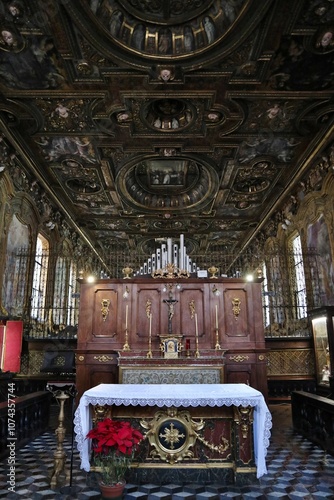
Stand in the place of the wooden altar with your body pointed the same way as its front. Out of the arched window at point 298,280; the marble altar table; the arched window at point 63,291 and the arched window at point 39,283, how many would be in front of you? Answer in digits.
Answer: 1

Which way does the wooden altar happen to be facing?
toward the camera

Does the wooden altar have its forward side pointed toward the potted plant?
yes

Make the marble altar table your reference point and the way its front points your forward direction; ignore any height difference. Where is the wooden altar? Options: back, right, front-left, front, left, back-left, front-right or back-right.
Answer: back

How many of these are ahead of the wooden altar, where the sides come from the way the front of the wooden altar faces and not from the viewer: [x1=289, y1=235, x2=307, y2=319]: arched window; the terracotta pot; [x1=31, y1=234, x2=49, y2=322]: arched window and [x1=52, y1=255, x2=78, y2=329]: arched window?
1

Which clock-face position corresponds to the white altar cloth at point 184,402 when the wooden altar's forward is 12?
The white altar cloth is roughly at 12 o'clock from the wooden altar.

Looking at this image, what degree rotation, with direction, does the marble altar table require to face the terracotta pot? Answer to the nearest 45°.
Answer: approximately 45° to its right

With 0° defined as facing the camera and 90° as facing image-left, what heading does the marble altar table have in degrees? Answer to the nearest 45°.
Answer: approximately 0°

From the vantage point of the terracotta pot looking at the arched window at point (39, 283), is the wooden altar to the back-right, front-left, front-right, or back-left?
front-right

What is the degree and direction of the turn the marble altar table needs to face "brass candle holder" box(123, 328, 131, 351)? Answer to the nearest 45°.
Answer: approximately 135° to its right

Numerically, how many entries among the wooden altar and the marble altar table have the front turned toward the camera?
2

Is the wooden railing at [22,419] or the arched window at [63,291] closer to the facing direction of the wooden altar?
the wooden railing

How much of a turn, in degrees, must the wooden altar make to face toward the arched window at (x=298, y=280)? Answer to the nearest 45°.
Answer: approximately 135° to its left

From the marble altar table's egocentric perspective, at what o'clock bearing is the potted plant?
The potted plant is roughly at 2 o'clock from the marble altar table.
